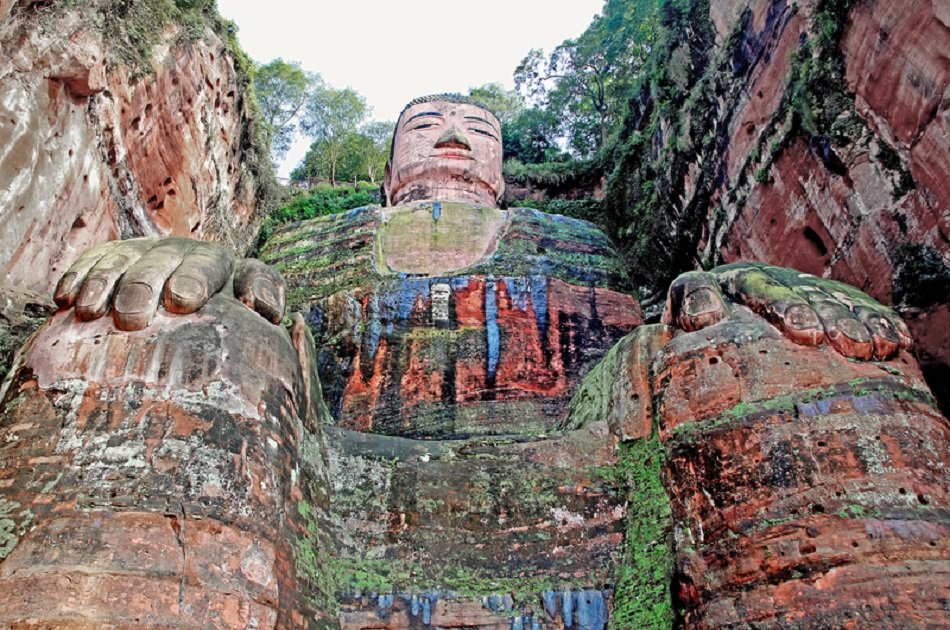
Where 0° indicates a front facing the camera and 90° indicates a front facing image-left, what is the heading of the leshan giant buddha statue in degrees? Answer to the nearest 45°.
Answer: approximately 0°

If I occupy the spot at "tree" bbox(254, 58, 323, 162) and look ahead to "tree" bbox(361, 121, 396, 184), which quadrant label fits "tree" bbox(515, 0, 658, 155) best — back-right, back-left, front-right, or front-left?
front-right
